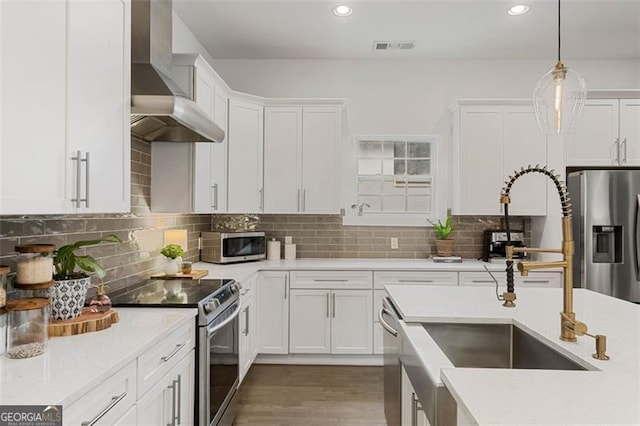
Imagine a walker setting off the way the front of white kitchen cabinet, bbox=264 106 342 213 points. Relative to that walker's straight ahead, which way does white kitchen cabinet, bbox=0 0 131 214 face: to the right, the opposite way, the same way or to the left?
to the left

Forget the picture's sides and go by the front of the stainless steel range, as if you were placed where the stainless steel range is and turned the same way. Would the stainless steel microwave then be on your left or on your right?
on your left

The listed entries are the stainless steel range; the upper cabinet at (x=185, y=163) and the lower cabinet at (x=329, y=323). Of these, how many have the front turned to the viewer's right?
2

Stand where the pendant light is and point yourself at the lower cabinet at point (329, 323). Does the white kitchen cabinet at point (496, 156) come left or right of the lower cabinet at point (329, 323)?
right

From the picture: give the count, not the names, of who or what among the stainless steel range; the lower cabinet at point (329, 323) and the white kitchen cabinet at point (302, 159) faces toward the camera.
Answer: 2

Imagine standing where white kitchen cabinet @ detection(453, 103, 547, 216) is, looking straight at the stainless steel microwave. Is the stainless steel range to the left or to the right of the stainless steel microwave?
left

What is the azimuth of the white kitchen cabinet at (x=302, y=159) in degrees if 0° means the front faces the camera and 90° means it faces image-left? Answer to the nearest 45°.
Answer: approximately 0°

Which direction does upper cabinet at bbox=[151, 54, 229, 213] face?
to the viewer's right

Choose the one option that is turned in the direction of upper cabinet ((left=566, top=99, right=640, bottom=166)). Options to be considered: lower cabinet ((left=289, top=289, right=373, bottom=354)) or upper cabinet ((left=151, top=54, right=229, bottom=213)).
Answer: upper cabinet ((left=151, top=54, right=229, bottom=213))

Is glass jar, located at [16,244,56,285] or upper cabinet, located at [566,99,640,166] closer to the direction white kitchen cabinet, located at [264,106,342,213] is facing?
the glass jar

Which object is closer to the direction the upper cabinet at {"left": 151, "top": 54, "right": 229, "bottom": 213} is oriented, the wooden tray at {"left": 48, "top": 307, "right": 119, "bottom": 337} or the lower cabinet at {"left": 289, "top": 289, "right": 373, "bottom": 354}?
the lower cabinet

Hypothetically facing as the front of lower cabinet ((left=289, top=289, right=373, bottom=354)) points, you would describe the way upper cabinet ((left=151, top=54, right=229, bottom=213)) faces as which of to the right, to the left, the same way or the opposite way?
to the left

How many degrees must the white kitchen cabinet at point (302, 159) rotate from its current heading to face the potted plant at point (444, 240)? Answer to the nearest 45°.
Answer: approximately 90° to its left

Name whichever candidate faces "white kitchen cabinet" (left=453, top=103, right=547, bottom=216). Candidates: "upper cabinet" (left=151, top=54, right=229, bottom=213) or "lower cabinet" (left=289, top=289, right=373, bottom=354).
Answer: the upper cabinet

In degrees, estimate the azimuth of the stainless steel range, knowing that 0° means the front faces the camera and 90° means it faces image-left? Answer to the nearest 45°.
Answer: approximately 270°
